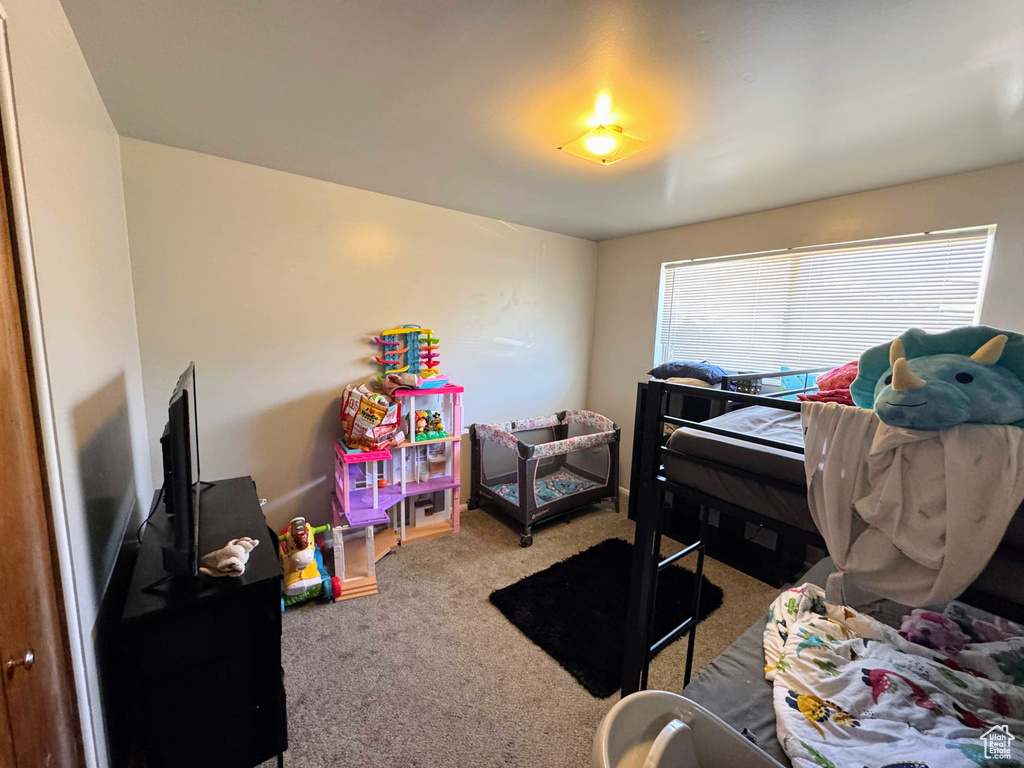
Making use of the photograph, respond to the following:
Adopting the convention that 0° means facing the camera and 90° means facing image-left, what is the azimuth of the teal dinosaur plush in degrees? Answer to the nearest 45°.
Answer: approximately 45°

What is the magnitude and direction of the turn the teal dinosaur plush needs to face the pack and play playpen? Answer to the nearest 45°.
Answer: approximately 90° to its right

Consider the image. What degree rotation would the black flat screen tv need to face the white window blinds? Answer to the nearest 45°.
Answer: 0° — it already faces it

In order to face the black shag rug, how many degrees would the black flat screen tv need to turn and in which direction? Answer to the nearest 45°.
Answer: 0° — it already faces it

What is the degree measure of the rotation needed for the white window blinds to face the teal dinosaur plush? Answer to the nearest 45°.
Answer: approximately 45° to its left

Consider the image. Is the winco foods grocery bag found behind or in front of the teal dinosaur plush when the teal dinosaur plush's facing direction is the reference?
in front

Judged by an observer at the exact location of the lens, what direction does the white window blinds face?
facing the viewer and to the left of the viewer

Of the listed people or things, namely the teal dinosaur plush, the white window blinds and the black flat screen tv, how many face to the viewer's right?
1

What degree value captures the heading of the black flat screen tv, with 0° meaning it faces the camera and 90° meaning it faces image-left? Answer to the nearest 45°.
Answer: approximately 270°

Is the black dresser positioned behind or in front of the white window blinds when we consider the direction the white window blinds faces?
in front
